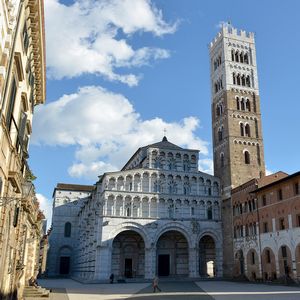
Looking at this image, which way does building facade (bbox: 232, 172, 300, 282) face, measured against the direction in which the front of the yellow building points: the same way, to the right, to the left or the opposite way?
the opposite way

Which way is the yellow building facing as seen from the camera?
to the viewer's right

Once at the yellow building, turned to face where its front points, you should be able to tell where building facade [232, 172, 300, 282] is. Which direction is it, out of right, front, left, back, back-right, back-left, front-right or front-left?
front-left

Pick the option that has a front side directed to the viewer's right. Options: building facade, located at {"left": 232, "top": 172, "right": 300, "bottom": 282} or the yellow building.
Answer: the yellow building

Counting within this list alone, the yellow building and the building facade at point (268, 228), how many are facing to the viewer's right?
1

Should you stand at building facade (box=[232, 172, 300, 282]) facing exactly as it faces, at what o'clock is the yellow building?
The yellow building is roughly at 11 o'clock from the building facade.

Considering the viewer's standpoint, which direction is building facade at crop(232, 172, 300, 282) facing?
facing the viewer and to the left of the viewer

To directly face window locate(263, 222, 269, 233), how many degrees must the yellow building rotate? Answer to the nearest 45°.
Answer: approximately 45° to its left
